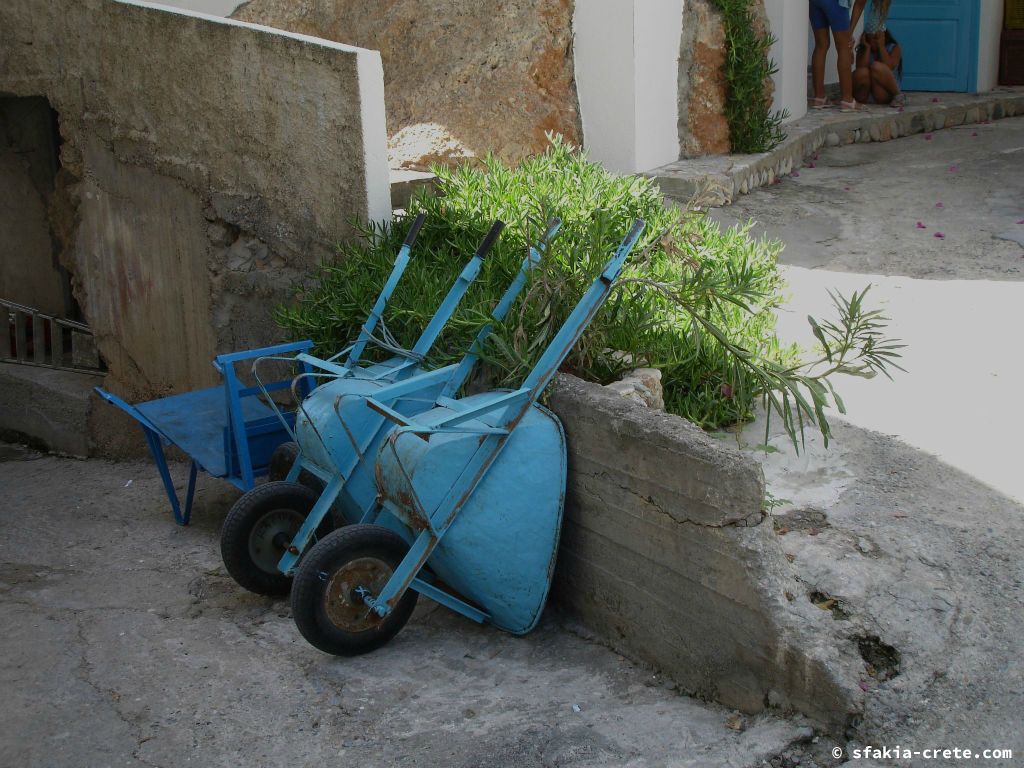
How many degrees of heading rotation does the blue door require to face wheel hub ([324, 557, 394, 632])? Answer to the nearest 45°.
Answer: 0° — it already faces it

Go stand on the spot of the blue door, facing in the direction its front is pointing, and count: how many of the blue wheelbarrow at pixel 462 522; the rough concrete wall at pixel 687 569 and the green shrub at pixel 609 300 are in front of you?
3

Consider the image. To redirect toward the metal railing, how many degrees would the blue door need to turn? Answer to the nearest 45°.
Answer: approximately 45° to its right

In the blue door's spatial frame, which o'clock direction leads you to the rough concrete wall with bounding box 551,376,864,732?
The rough concrete wall is roughly at 12 o'clock from the blue door.

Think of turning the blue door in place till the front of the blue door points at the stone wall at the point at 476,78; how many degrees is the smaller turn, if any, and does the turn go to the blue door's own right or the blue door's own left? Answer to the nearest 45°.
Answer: approximately 45° to the blue door's own right

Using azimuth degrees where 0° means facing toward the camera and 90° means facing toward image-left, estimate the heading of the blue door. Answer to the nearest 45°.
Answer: approximately 0°
